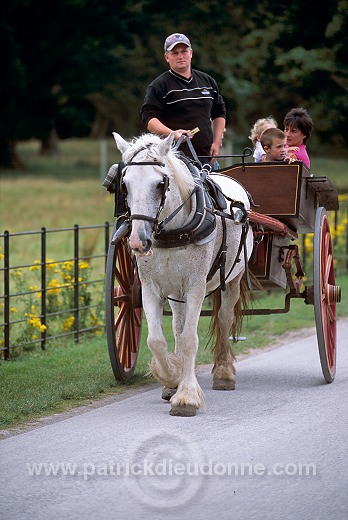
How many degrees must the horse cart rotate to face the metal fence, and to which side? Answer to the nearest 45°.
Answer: approximately 135° to its right

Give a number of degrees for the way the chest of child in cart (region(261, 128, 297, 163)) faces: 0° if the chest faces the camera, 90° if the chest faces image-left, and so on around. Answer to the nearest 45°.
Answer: approximately 315°
